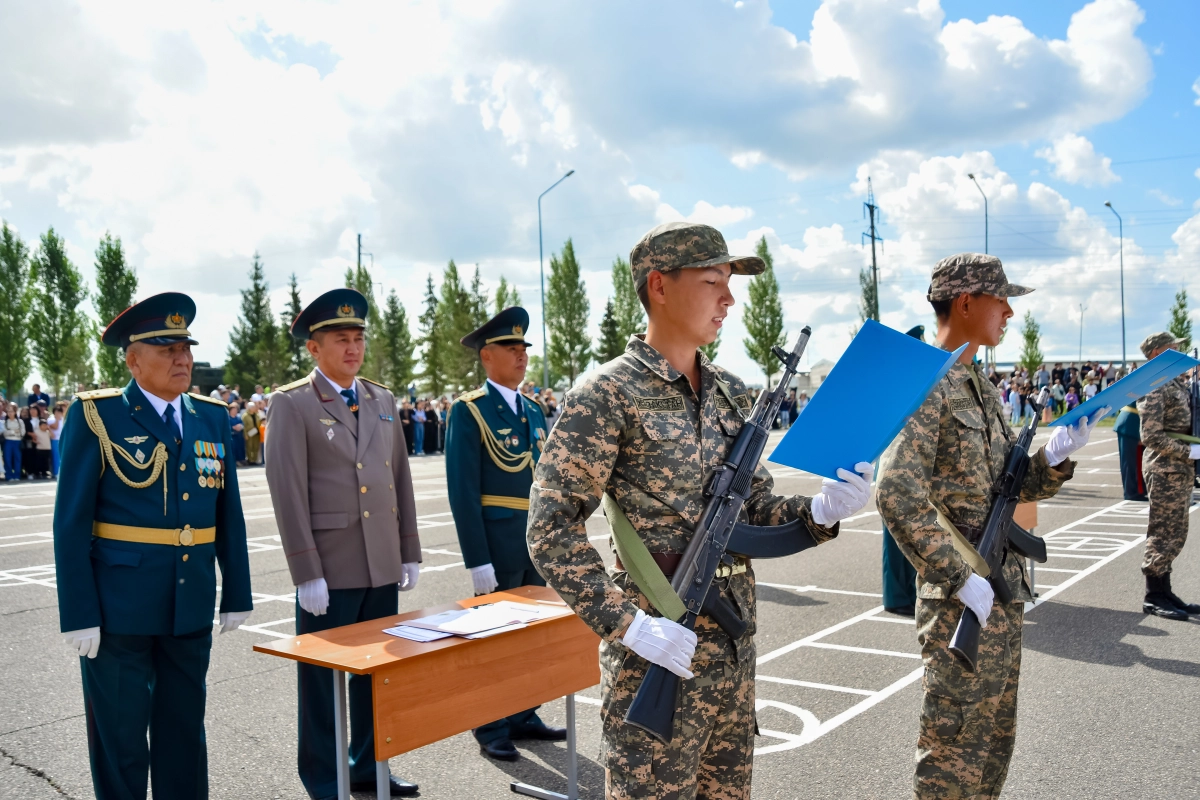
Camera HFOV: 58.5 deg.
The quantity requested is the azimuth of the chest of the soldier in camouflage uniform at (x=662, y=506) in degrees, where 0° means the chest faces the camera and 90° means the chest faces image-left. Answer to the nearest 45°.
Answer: approximately 315°

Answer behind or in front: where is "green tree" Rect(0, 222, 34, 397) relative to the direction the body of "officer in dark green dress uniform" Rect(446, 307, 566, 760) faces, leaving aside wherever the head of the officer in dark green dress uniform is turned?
behind

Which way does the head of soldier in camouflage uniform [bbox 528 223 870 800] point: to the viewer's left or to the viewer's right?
to the viewer's right

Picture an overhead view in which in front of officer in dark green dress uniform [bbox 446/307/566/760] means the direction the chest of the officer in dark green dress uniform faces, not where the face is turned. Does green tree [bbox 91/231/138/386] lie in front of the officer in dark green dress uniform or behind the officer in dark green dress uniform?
behind

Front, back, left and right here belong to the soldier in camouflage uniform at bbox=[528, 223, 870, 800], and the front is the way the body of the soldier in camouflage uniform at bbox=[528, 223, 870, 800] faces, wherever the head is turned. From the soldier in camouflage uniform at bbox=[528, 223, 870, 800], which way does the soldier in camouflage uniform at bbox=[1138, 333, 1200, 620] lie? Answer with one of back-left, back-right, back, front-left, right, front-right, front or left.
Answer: left

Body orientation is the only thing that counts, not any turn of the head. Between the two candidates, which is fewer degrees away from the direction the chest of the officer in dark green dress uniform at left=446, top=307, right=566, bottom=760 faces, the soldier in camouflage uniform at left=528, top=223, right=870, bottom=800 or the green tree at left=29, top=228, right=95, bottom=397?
the soldier in camouflage uniform

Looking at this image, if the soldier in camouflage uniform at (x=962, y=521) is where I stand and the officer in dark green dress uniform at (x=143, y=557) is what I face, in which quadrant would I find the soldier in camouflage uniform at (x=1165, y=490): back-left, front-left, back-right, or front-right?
back-right

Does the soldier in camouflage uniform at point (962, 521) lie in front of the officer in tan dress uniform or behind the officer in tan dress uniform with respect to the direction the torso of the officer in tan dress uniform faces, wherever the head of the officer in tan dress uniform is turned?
in front

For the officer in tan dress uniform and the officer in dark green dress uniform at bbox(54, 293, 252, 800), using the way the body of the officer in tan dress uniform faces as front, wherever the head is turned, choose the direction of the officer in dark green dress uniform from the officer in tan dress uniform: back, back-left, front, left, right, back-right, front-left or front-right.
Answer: right

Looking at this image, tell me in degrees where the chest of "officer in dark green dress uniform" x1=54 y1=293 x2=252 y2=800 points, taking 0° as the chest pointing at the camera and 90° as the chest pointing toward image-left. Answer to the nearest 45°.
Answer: approximately 315°
